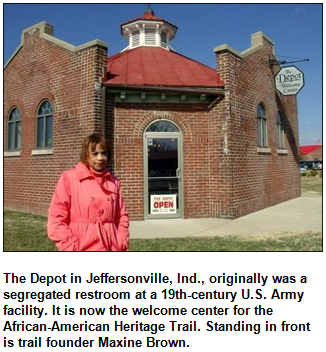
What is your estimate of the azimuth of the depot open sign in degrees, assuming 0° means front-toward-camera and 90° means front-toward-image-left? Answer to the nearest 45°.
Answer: approximately 0°

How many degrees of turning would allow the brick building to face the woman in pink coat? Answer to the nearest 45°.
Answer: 0° — it already faces them

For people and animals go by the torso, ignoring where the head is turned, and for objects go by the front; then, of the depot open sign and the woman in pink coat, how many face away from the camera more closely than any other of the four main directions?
0

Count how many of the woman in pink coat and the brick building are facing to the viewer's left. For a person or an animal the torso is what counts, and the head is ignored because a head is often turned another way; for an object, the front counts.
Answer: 0

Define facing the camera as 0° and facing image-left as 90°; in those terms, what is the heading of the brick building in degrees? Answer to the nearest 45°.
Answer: approximately 0°

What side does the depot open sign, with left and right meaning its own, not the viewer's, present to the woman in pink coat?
front

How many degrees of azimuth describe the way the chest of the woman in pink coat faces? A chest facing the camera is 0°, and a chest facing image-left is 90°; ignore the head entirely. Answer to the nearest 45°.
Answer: approximately 315°

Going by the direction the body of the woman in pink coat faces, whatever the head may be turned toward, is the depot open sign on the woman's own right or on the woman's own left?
on the woman's own left
